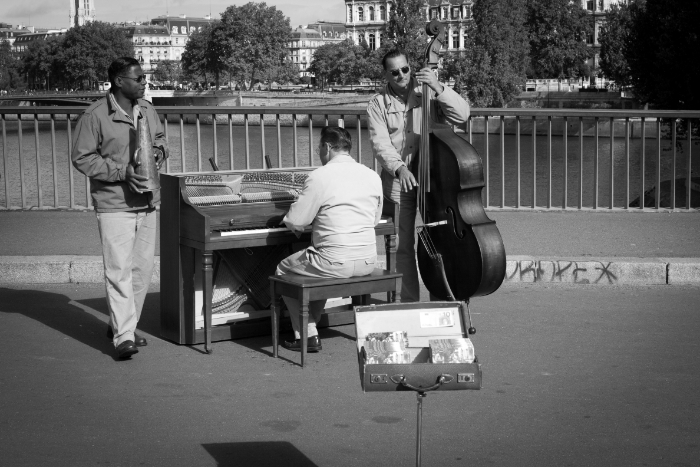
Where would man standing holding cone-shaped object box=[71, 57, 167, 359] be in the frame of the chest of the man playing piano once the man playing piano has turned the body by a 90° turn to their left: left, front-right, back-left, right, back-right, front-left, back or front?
front-right

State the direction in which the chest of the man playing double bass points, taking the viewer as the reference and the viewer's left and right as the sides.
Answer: facing the viewer and to the right of the viewer

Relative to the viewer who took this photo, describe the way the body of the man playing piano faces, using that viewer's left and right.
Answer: facing away from the viewer and to the left of the viewer

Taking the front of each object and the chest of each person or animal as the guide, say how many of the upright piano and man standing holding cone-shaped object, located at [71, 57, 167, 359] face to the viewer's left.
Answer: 0

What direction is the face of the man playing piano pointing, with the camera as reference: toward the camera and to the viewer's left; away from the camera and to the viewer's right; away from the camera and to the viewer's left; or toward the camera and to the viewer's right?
away from the camera and to the viewer's left

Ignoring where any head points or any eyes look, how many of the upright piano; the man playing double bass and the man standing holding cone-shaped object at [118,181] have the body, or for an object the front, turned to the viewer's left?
0

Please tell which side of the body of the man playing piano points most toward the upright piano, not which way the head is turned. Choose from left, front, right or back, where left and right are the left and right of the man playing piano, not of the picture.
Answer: front

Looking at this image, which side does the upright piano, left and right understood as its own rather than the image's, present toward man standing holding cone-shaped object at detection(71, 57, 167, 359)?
right

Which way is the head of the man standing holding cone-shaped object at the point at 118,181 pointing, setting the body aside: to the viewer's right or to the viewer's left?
to the viewer's right

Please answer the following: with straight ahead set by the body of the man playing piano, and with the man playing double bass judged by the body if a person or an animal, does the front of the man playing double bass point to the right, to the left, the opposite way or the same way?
the opposite way
